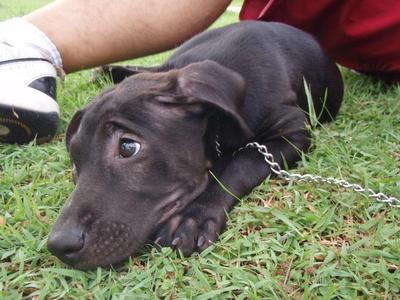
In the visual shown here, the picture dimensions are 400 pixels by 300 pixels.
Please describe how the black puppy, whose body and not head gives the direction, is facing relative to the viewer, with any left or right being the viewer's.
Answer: facing the viewer and to the left of the viewer

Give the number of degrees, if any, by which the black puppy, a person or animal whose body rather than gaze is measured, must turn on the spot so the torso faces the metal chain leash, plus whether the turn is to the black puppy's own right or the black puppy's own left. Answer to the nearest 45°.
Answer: approximately 135° to the black puppy's own left
